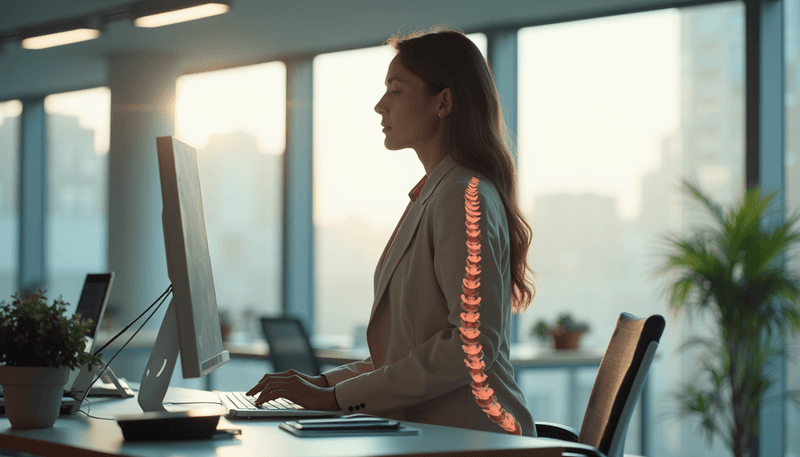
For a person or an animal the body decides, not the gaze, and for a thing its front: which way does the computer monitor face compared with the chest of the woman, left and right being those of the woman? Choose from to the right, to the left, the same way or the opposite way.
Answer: the opposite way

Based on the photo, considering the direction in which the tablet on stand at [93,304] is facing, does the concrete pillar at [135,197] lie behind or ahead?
behind

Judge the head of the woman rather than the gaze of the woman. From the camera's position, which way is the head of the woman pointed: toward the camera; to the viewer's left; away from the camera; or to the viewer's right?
to the viewer's left

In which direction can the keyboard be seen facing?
to the viewer's right

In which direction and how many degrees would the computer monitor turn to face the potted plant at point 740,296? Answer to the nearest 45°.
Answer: approximately 45° to its left

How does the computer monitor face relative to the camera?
to the viewer's right

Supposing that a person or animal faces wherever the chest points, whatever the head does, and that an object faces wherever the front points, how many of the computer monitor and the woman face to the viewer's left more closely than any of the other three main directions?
1

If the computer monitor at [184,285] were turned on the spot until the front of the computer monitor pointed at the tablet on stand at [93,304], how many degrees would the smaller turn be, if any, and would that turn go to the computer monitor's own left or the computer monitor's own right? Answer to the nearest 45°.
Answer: approximately 180°

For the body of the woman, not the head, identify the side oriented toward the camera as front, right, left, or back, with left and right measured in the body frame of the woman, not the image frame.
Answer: left

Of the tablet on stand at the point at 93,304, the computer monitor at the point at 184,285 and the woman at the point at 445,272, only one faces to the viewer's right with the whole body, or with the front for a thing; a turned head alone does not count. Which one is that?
the computer monitor

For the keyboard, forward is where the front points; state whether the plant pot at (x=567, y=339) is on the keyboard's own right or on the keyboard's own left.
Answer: on the keyboard's own left
